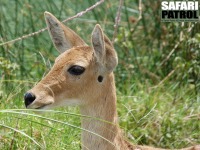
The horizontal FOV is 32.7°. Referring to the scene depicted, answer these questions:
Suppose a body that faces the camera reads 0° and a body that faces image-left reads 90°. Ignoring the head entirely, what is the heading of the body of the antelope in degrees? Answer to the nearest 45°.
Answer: approximately 90°

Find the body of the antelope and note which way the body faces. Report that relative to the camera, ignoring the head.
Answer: to the viewer's left
